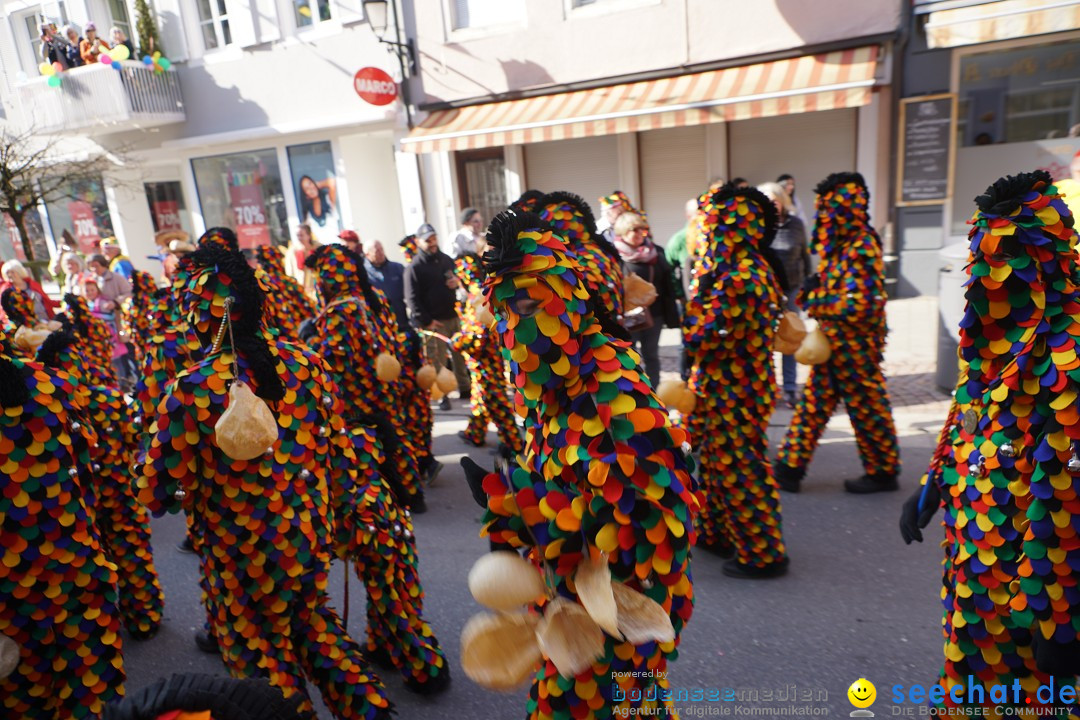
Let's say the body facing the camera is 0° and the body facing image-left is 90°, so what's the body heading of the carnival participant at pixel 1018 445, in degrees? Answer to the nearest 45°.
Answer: approximately 45°

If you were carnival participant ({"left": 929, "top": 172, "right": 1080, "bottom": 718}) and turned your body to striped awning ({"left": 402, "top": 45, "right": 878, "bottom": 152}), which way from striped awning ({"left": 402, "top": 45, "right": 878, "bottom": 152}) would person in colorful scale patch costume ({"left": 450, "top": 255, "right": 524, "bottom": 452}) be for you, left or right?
left

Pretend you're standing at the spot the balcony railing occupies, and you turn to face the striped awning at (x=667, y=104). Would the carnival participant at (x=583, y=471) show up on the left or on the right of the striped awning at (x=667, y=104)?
right

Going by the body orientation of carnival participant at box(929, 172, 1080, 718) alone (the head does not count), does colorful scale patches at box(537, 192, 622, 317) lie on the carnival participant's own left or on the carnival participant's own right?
on the carnival participant's own right

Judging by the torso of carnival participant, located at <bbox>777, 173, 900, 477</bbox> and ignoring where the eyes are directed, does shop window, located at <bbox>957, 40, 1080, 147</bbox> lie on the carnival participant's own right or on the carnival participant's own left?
on the carnival participant's own right
